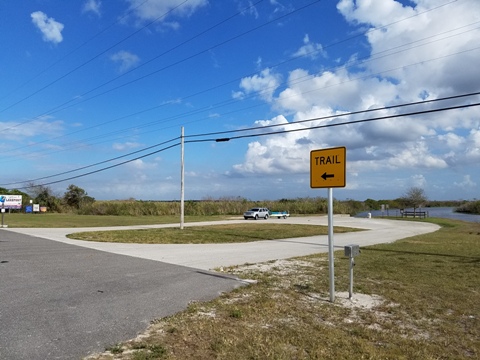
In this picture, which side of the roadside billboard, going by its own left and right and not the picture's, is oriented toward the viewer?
front

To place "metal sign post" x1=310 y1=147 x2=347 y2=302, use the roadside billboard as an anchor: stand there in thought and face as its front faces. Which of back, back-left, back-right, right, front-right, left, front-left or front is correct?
front
